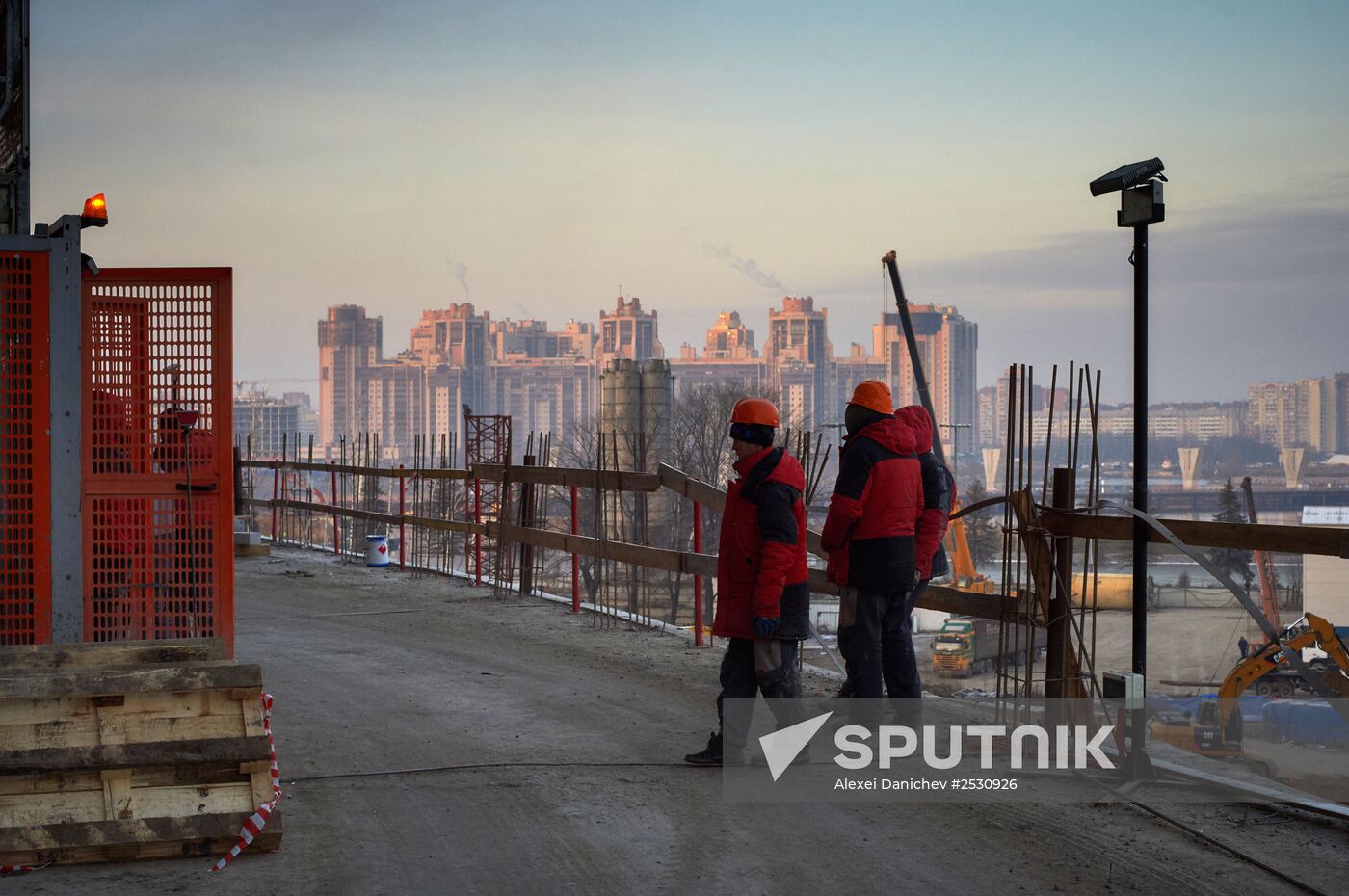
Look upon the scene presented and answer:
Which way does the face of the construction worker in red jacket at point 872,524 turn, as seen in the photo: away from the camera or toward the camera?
away from the camera

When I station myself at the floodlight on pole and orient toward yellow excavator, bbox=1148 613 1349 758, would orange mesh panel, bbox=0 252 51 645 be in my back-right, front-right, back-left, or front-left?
back-left

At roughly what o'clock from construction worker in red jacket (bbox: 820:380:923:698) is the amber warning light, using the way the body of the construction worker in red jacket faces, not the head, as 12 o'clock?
The amber warning light is roughly at 10 o'clock from the construction worker in red jacket.

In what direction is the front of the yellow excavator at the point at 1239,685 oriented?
to the viewer's right

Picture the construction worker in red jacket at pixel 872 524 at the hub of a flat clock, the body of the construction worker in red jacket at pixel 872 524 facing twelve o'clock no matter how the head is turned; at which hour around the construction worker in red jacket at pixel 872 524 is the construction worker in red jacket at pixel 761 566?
the construction worker in red jacket at pixel 761 566 is roughly at 9 o'clock from the construction worker in red jacket at pixel 872 524.
